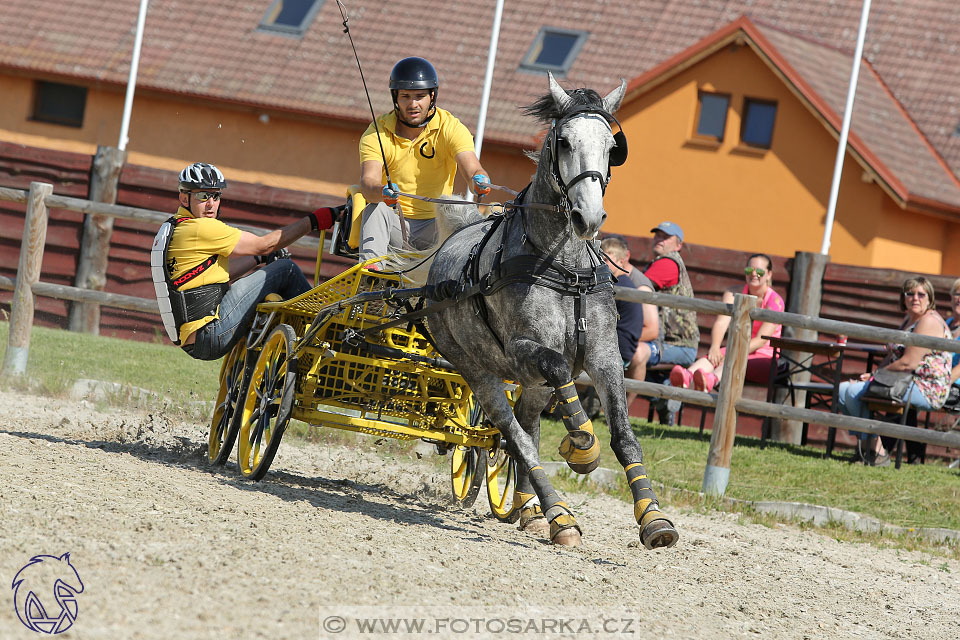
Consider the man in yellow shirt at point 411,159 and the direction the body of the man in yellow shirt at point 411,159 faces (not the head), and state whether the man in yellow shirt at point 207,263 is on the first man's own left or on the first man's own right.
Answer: on the first man's own right

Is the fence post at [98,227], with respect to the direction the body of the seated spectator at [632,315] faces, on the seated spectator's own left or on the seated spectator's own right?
on the seated spectator's own right

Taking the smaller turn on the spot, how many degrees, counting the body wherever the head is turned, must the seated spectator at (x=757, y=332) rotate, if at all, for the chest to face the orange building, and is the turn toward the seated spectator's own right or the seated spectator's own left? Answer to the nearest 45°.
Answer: approximately 135° to the seated spectator's own right

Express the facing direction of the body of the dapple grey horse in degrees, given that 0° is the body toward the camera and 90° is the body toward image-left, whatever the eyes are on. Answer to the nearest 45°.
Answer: approximately 315°

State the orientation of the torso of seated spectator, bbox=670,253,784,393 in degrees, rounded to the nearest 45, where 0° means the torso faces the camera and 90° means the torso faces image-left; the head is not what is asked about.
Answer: approximately 45°

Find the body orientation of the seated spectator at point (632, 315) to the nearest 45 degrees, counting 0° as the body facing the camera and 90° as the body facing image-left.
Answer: approximately 45°
